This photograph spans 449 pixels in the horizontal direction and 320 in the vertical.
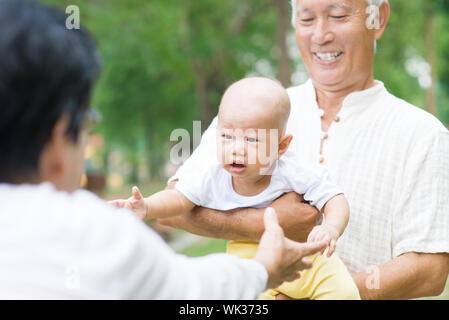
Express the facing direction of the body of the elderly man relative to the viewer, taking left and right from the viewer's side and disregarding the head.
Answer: facing the viewer and to the left of the viewer

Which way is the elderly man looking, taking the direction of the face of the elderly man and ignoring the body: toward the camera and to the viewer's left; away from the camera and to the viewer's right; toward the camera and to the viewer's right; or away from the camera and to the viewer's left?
toward the camera and to the viewer's left

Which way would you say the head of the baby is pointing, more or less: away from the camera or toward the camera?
toward the camera

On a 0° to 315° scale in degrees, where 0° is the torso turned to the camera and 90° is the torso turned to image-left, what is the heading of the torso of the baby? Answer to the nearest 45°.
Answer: approximately 45°
